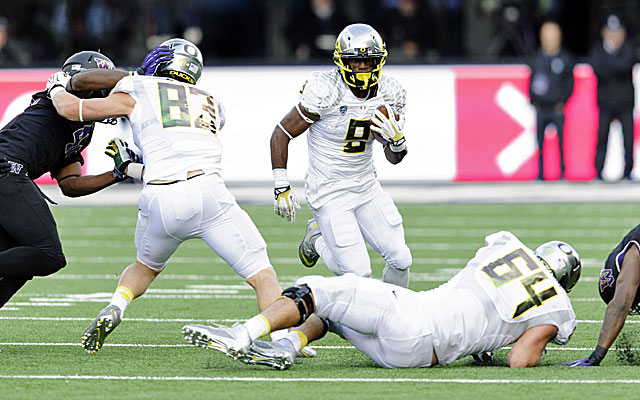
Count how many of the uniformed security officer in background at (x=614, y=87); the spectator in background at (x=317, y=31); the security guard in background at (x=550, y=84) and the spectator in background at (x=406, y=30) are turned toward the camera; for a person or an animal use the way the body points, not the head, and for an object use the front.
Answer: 4

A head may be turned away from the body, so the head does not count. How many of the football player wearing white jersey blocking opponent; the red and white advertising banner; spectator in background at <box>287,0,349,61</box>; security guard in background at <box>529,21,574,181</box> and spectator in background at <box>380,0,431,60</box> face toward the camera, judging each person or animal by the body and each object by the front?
4

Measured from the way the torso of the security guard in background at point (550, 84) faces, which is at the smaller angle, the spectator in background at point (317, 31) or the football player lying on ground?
the football player lying on ground

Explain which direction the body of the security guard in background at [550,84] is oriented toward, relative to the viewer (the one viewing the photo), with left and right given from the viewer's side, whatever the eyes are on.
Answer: facing the viewer

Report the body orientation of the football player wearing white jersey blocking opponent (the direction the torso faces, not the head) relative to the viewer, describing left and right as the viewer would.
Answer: facing away from the viewer and to the left of the viewer

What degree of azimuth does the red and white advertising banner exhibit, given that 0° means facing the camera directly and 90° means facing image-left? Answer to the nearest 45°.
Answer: approximately 0°

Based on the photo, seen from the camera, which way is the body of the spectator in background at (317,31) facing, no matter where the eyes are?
toward the camera

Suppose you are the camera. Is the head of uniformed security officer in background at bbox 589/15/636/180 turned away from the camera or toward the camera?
toward the camera

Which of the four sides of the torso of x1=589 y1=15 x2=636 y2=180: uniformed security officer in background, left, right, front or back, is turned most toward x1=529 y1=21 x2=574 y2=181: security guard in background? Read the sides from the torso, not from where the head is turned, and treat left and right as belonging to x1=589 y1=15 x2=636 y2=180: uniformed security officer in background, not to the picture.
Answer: right

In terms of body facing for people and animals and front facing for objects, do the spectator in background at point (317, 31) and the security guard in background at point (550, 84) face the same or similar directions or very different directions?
same or similar directions

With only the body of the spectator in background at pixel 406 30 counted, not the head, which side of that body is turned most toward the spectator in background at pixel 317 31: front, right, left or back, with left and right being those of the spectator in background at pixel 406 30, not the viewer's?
right

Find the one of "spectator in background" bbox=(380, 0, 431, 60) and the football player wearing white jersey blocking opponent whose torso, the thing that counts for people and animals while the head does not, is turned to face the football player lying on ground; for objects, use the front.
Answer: the spectator in background

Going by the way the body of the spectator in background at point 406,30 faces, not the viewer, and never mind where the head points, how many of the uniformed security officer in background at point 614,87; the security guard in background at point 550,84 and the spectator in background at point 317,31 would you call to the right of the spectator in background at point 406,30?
1

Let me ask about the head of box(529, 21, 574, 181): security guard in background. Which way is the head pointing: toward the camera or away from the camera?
toward the camera

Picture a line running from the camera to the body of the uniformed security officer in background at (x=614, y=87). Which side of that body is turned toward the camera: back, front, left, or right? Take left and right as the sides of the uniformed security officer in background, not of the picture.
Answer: front

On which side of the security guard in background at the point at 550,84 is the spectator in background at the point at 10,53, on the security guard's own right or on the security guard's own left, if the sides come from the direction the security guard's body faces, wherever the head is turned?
on the security guard's own right
